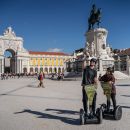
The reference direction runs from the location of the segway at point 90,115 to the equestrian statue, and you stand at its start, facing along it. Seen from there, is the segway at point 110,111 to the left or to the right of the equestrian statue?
right

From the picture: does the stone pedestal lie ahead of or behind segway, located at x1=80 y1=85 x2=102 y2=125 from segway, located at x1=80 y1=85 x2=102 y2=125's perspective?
behind

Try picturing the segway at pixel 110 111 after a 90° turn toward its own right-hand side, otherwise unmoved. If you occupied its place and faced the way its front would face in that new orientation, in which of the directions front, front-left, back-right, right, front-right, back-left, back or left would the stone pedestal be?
front-right

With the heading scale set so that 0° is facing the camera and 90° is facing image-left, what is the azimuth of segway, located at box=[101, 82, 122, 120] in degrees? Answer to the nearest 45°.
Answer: approximately 45°

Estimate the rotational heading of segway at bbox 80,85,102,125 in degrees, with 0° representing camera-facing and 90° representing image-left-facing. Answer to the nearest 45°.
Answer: approximately 0°

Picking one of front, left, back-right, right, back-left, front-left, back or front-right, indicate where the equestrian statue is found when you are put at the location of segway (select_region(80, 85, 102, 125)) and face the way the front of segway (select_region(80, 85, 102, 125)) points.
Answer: back

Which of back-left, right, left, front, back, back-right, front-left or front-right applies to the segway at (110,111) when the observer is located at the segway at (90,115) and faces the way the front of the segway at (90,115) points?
back-left

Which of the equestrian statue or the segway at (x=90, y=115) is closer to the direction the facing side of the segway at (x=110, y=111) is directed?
the segway

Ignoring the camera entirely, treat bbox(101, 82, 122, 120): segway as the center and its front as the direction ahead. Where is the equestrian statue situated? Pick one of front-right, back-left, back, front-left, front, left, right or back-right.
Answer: back-right
